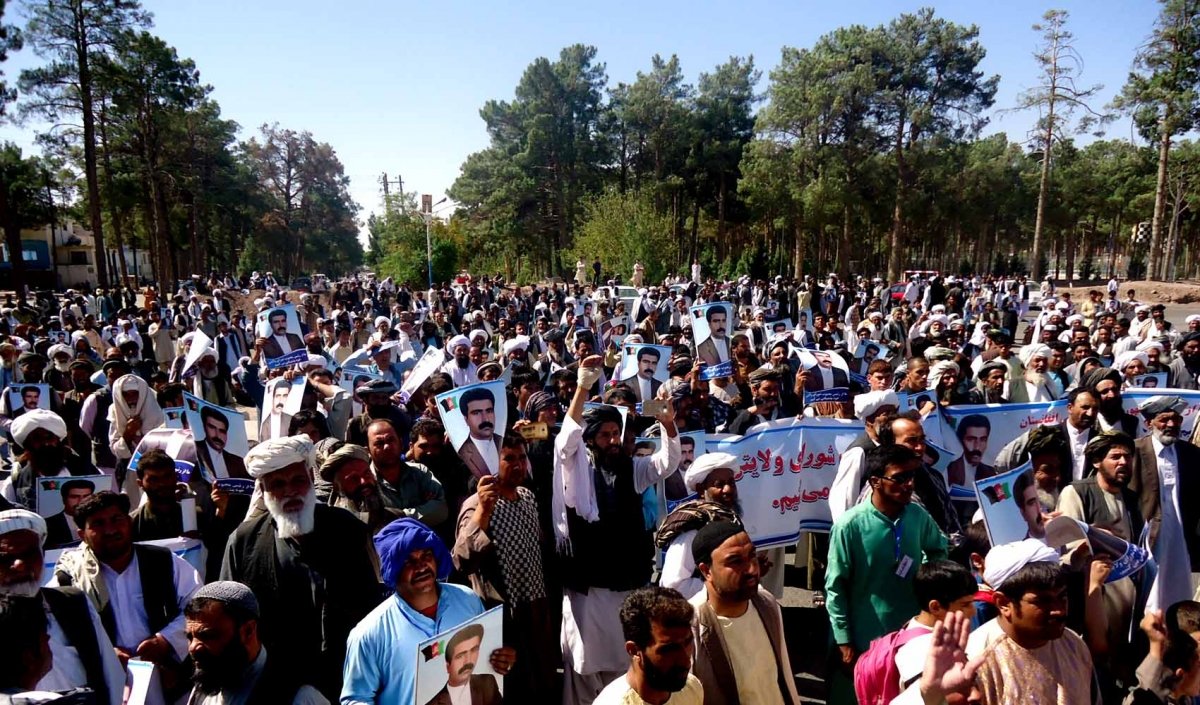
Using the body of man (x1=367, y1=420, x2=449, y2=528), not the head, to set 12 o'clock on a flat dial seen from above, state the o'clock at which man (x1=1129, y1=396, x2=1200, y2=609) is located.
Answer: man (x1=1129, y1=396, x2=1200, y2=609) is roughly at 8 o'clock from man (x1=367, y1=420, x2=449, y2=528).

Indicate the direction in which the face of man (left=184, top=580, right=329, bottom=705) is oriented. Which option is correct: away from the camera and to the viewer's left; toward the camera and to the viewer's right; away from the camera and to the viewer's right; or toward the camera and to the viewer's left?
toward the camera and to the viewer's left

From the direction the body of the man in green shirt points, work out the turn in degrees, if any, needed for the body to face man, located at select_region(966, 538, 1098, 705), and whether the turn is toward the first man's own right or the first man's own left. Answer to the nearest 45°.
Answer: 0° — they already face them

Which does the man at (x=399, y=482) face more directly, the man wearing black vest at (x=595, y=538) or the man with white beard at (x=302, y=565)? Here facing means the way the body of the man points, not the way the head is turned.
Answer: the man with white beard

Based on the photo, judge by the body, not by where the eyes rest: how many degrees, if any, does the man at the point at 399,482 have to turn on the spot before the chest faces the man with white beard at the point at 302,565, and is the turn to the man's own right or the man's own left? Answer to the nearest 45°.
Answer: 0° — they already face them

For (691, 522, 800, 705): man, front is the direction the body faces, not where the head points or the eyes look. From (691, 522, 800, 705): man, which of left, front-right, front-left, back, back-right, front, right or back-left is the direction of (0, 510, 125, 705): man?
back-right

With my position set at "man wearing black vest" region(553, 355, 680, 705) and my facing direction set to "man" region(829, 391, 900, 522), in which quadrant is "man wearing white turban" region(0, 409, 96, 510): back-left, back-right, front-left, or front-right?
back-left

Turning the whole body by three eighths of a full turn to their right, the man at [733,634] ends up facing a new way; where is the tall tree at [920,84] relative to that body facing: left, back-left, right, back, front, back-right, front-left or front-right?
right

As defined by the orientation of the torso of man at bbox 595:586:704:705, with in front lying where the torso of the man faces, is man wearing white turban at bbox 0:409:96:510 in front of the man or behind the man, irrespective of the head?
behind

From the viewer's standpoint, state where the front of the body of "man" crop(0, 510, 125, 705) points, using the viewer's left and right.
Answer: facing the viewer and to the left of the viewer

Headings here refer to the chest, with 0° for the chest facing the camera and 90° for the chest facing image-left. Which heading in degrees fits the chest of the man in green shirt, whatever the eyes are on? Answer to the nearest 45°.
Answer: approximately 315°

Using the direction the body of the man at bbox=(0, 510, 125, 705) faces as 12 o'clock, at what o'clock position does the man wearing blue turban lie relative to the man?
The man wearing blue turban is roughly at 9 o'clock from the man.

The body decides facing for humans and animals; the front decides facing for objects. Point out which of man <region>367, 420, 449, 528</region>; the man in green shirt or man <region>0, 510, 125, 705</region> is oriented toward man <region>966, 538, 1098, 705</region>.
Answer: the man in green shirt

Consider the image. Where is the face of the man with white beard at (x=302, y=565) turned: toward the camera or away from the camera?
toward the camera

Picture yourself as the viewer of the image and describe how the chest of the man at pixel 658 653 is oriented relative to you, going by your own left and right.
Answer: facing the viewer and to the right of the viewer

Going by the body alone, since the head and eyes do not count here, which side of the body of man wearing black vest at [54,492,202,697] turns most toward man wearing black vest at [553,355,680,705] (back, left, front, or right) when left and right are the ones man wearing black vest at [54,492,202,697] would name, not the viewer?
left

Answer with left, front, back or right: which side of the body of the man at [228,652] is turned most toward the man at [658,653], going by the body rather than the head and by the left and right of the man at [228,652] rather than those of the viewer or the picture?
left
